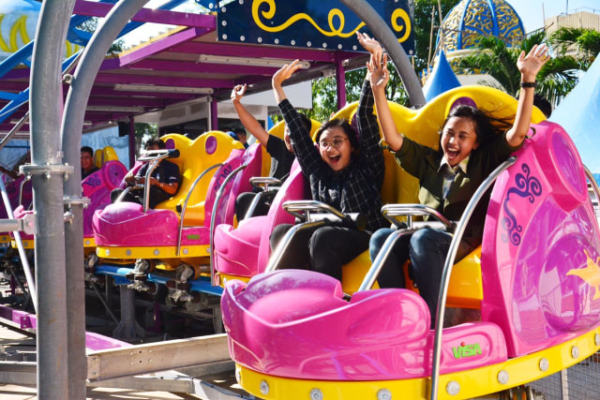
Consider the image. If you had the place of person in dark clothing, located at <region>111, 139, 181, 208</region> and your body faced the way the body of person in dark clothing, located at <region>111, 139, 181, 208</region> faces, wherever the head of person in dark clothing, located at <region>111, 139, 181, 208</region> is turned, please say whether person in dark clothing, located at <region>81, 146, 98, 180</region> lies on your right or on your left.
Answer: on your right

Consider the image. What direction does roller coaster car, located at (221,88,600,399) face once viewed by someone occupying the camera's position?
facing the viewer and to the left of the viewer

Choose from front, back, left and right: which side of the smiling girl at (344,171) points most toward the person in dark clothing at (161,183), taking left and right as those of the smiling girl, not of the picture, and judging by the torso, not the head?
right

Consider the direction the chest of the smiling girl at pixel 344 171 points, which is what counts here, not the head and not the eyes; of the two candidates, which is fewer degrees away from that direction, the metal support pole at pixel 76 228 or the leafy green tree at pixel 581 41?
the metal support pole

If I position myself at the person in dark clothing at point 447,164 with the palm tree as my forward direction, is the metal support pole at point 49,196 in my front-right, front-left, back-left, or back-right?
back-left

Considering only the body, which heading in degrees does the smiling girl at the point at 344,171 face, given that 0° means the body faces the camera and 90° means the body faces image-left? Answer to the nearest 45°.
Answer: approximately 45°

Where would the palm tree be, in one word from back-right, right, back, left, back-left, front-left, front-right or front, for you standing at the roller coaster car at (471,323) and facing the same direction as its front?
back-right

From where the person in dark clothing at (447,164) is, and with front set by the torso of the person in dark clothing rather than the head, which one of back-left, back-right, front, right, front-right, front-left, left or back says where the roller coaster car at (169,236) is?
right

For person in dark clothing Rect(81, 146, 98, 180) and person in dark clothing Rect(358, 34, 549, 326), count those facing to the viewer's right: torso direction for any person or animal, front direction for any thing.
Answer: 0

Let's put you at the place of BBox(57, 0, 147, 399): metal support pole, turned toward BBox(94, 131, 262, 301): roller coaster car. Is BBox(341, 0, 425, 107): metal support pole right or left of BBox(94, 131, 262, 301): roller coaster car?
right
